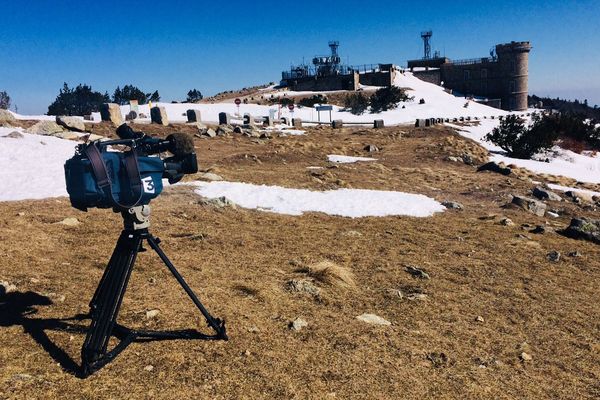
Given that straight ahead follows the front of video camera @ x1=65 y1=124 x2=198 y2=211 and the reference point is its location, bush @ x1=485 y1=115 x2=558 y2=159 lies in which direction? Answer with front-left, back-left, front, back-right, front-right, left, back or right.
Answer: front-left

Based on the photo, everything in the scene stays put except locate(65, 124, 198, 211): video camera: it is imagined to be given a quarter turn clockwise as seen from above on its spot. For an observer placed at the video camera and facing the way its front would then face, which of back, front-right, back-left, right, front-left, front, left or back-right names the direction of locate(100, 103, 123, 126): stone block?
back

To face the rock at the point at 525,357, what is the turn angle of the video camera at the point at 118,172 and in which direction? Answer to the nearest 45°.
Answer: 0° — it already faces it

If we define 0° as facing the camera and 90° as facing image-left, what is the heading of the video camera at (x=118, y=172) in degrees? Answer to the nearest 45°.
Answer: approximately 270°

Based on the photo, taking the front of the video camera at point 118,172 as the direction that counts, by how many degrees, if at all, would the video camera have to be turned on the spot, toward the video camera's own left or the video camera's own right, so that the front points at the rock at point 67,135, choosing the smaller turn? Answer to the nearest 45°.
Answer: approximately 90° to the video camera's own left

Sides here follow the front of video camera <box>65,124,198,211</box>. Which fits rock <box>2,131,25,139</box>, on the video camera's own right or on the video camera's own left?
on the video camera's own left

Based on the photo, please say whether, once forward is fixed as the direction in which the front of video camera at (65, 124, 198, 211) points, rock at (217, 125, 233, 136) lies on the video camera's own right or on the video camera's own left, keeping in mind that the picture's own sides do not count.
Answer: on the video camera's own left

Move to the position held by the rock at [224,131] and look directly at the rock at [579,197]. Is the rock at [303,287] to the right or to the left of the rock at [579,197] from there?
right
